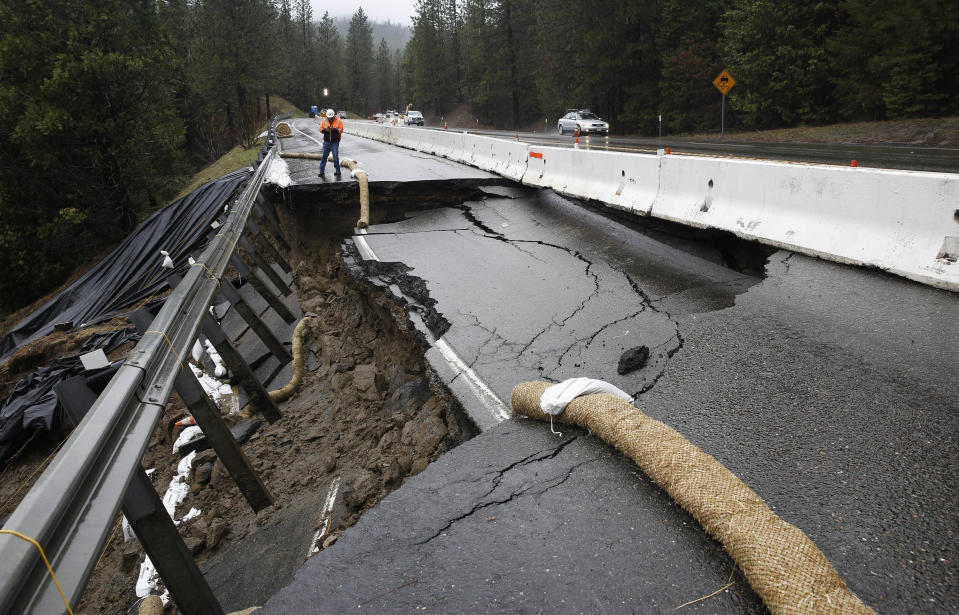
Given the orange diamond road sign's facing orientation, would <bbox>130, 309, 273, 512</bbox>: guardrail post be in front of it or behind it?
in front

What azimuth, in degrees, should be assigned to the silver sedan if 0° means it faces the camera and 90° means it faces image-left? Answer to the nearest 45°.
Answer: approximately 315°

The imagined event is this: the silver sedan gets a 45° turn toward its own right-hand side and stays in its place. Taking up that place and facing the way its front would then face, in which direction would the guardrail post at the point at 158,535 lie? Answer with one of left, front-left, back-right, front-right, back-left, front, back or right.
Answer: front

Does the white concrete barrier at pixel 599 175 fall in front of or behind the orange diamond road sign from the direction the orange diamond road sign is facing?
in front

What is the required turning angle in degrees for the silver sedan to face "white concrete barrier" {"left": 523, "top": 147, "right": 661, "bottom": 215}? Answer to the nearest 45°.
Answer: approximately 45° to its right

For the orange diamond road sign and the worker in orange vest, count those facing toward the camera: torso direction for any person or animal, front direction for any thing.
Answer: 2

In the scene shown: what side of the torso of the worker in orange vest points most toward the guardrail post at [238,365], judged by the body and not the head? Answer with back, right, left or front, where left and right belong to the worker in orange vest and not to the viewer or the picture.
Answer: front

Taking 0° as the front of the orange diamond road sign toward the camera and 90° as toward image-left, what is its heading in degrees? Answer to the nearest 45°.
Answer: approximately 0°

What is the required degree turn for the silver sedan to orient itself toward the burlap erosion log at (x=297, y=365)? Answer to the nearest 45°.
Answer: approximately 45° to its right

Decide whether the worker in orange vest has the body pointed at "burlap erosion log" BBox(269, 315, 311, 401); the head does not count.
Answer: yes
